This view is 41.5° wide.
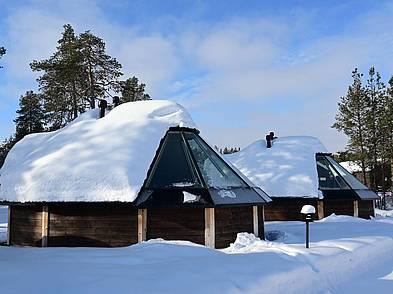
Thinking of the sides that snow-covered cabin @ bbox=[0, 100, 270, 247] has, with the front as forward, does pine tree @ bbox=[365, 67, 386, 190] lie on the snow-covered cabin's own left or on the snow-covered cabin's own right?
on the snow-covered cabin's own left

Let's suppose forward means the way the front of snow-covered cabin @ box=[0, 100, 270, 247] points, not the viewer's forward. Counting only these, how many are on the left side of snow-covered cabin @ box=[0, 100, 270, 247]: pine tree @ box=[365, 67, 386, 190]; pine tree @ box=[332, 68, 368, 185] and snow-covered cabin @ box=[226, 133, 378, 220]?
3

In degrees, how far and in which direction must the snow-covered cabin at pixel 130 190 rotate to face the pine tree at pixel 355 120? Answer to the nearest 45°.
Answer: approximately 90° to its left

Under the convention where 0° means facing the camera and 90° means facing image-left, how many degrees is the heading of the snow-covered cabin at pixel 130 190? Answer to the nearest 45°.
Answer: approximately 315°

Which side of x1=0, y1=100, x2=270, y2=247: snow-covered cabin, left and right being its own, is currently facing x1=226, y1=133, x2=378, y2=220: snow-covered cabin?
left

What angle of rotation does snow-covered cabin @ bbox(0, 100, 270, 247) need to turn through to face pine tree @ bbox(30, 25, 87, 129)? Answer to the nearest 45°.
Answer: approximately 135° to its left

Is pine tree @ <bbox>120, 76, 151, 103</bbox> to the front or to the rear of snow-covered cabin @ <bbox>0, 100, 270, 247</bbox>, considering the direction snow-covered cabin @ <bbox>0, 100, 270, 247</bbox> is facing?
to the rear

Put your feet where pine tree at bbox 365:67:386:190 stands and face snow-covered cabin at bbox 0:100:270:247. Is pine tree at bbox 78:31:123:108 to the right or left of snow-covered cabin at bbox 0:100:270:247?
right
